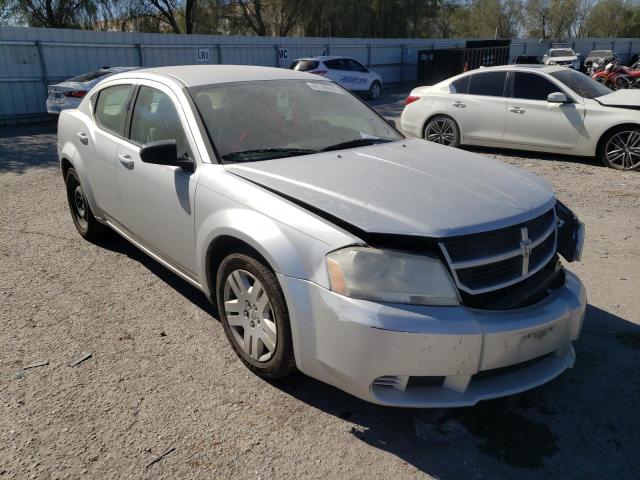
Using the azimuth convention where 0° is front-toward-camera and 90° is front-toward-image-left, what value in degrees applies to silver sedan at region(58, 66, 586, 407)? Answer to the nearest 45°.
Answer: approximately 315°

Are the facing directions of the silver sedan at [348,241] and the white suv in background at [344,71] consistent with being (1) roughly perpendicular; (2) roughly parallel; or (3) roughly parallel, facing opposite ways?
roughly perpendicular

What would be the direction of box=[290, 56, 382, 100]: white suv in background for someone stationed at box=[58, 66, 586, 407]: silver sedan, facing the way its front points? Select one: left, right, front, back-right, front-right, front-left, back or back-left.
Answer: back-left

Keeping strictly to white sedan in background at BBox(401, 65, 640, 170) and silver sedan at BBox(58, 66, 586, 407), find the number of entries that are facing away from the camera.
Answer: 0

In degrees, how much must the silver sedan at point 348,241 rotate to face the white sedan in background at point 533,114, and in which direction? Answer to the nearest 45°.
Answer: approximately 90° to its left

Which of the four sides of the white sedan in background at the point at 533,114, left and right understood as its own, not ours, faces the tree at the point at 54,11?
back

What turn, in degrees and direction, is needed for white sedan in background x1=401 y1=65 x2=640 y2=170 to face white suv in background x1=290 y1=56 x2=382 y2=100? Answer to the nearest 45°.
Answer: approximately 180°

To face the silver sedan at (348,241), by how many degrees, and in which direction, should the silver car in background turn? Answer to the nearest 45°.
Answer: approximately 135° to its right

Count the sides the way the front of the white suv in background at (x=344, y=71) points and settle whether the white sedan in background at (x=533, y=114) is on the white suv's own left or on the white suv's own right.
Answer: on the white suv's own right

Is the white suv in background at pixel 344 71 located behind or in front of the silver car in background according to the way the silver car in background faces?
in front

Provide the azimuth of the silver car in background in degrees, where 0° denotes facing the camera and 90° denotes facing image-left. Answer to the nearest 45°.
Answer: approximately 225°

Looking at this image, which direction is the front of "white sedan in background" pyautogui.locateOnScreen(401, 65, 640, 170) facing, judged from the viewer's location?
facing the viewer and to the right of the viewer

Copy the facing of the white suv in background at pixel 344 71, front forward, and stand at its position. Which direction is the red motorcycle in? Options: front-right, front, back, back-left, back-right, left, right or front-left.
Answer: front-right

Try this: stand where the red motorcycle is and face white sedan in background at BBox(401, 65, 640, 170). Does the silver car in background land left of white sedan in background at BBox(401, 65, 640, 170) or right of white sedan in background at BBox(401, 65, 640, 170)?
right

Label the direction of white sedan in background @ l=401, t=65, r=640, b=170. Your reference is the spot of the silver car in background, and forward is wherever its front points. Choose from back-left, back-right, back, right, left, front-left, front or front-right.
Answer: right

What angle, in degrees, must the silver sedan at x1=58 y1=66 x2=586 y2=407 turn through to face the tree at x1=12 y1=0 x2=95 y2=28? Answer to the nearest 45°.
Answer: approximately 180°

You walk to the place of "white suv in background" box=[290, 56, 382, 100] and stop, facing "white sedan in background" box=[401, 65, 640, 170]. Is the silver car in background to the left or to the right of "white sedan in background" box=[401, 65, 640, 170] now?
right

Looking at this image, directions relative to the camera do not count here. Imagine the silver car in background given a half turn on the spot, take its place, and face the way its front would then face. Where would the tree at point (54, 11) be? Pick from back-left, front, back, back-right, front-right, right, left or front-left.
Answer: back-right
